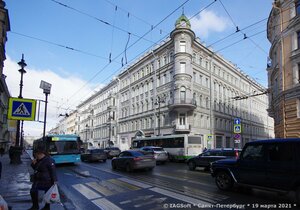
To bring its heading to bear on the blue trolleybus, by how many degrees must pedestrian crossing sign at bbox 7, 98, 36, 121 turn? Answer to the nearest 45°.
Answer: approximately 180°

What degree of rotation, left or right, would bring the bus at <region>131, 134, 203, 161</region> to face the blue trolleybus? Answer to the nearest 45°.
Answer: approximately 90° to its left

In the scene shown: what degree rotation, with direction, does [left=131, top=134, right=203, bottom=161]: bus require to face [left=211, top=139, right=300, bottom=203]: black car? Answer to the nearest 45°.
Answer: approximately 135° to its left
